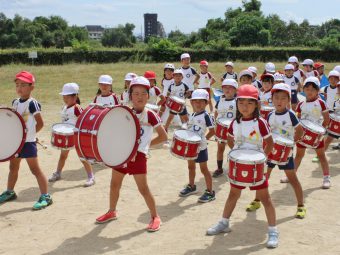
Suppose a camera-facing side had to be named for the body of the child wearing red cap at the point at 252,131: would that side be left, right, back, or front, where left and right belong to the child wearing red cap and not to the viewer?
front

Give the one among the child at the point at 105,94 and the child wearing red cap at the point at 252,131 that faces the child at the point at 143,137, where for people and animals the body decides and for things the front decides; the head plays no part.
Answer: the child at the point at 105,94

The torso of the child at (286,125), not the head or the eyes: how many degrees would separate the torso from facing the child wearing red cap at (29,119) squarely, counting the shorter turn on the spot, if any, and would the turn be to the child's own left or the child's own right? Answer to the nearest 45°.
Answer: approximately 45° to the child's own right

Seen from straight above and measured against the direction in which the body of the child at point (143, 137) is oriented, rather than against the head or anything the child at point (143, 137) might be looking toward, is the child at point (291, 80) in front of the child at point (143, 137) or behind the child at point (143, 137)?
behind

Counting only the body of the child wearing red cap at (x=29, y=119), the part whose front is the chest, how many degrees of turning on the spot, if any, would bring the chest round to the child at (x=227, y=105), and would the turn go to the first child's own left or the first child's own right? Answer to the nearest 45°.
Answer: approximately 135° to the first child's own left

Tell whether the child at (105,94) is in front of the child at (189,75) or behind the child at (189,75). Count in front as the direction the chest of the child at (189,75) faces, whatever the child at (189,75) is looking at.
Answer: in front

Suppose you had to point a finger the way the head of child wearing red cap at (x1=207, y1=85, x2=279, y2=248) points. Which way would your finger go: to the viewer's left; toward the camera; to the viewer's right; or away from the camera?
toward the camera

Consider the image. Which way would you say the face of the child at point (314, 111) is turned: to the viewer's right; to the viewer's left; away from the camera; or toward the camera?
toward the camera

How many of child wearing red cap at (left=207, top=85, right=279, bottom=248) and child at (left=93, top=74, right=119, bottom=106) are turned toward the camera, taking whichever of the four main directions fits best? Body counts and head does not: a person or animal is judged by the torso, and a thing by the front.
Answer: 2

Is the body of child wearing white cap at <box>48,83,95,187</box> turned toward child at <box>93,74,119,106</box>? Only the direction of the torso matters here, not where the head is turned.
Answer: no

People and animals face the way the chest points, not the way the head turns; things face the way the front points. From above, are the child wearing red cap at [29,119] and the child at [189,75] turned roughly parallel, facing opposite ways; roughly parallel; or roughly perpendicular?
roughly parallel

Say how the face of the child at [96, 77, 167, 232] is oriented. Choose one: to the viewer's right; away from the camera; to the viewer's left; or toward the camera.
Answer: toward the camera

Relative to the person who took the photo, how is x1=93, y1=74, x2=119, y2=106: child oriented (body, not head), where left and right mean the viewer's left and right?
facing the viewer

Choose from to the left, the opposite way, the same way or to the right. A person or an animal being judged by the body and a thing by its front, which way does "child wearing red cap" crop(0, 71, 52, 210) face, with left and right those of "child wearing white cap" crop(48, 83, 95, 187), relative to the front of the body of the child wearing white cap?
the same way

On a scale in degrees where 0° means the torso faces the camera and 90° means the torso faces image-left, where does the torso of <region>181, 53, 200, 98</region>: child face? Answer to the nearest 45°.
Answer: approximately 45°

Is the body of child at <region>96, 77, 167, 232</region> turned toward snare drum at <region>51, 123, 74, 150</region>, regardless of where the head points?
no

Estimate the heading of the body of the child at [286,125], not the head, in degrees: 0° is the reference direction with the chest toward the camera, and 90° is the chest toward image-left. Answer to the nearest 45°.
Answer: approximately 45°

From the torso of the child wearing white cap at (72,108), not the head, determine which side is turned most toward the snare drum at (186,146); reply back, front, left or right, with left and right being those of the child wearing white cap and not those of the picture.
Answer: left

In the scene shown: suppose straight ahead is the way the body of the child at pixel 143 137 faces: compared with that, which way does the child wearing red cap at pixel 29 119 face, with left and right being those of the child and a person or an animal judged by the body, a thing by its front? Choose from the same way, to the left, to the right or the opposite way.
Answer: the same way

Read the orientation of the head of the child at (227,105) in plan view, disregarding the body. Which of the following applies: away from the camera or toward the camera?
toward the camera
